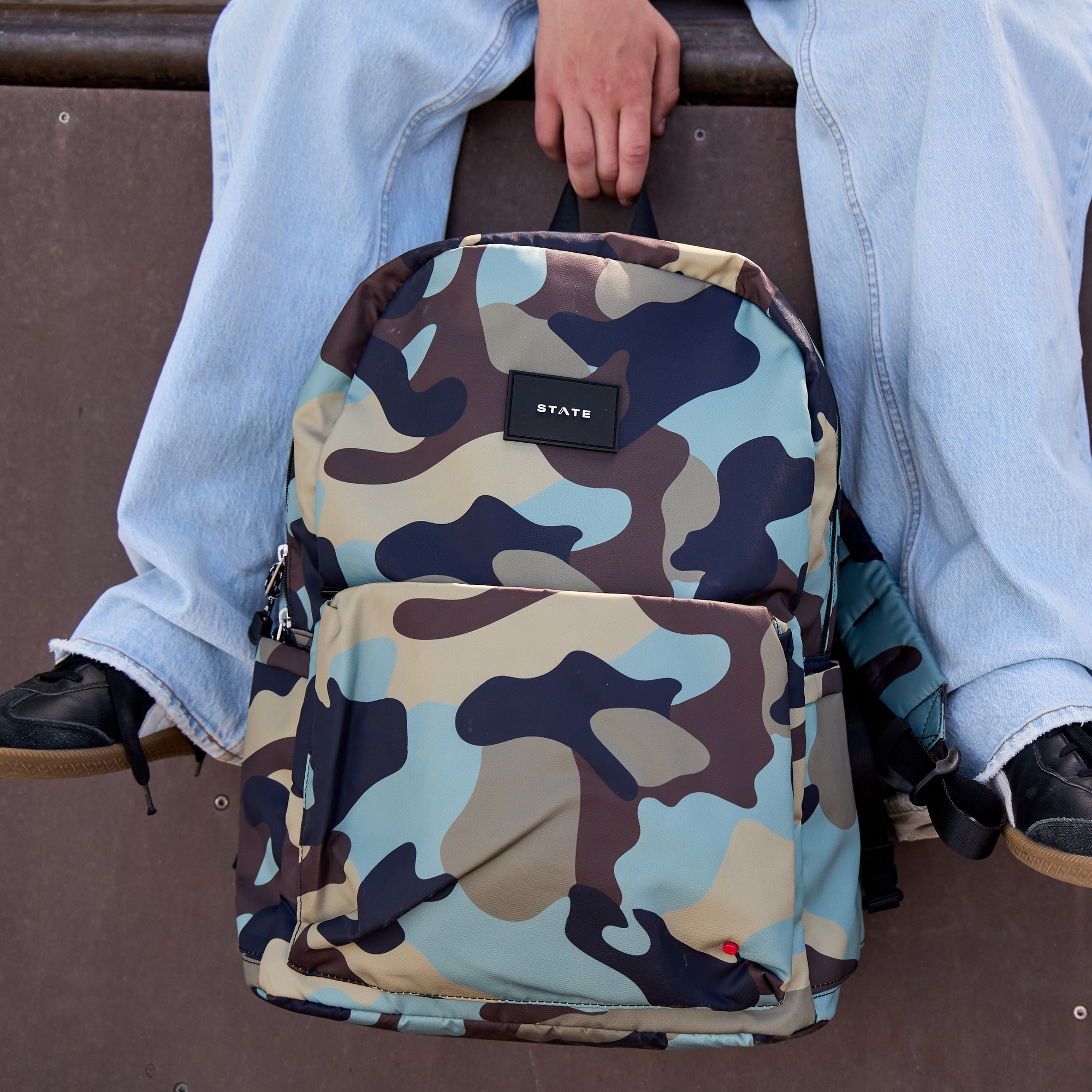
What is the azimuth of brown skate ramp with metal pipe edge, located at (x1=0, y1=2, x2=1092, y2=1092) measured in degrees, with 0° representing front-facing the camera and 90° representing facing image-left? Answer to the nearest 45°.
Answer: approximately 0°

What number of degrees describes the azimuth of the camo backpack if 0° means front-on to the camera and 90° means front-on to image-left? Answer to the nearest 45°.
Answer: approximately 0°
